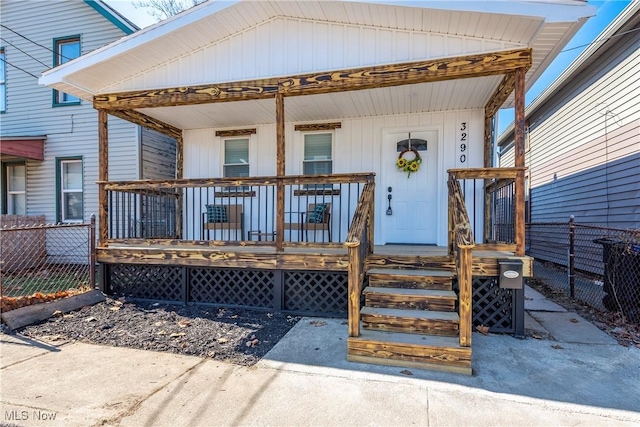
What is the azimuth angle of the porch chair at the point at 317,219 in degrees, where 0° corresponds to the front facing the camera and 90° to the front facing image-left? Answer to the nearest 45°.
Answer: approximately 45°

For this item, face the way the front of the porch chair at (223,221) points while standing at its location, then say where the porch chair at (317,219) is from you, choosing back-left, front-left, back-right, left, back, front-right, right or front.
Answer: front-left

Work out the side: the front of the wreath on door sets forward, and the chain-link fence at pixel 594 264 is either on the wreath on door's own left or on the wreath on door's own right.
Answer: on the wreath on door's own left

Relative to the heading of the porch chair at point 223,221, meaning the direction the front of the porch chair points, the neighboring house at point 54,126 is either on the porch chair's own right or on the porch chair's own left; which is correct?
on the porch chair's own right

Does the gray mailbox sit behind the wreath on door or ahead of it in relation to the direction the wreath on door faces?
ahead

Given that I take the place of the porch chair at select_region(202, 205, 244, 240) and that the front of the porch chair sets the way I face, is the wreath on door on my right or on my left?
on my left

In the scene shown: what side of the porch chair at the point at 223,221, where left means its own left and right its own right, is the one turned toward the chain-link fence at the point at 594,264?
left

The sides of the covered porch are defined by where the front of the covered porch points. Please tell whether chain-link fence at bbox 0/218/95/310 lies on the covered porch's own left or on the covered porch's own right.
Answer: on the covered porch's own right

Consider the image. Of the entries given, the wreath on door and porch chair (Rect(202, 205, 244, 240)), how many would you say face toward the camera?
2

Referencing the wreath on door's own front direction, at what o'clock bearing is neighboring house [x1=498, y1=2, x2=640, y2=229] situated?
The neighboring house is roughly at 8 o'clock from the wreath on door.

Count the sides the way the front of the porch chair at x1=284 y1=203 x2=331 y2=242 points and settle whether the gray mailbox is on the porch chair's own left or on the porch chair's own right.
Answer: on the porch chair's own left

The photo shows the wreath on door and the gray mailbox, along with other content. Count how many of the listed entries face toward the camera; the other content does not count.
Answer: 2

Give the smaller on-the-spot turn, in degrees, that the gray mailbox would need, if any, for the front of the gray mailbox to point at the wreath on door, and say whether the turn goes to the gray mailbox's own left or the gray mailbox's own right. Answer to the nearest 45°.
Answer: approximately 135° to the gray mailbox's own right

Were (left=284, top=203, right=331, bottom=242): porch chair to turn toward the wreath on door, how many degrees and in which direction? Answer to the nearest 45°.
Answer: approximately 135° to its left
